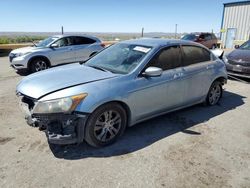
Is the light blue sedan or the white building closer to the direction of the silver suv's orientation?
the light blue sedan

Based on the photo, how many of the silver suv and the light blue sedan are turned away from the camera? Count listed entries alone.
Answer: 0

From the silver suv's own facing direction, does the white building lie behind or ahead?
behind

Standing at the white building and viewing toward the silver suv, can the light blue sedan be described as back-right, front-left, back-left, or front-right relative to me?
front-left

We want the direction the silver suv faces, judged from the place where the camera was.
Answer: facing the viewer and to the left of the viewer

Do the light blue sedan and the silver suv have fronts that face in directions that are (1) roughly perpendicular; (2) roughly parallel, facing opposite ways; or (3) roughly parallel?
roughly parallel

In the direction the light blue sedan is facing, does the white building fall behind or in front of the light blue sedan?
behind

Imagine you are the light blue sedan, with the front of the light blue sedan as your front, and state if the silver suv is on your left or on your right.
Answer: on your right
